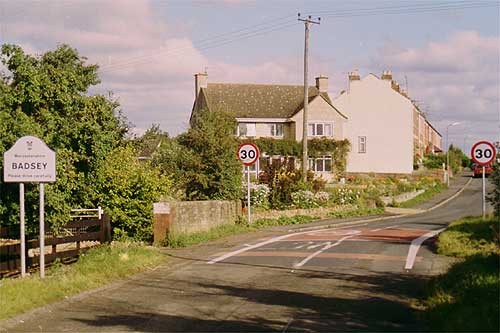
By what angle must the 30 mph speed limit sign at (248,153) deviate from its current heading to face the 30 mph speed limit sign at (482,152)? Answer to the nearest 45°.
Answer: approximately 45° to its left

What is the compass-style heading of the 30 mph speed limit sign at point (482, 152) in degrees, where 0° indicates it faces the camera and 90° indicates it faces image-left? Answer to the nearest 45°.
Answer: approximately 0°

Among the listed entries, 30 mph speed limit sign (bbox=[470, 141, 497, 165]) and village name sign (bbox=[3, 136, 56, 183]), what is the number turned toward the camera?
2

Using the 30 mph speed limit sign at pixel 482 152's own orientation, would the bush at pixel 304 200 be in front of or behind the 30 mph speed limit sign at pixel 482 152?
behind

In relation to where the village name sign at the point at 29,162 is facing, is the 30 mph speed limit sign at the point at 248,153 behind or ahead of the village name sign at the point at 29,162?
behind

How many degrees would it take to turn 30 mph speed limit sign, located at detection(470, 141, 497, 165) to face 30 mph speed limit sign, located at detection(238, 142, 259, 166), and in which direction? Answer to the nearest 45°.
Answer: approximately 90° to its right

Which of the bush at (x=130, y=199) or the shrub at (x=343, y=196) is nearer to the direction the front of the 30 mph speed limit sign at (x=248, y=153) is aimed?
the bush

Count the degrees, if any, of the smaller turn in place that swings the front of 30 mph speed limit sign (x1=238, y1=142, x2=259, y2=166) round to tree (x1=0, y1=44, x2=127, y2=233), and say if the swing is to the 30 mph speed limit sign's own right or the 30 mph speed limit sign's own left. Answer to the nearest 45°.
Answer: approximately 45° to the 30 mph speed limit sign's own right

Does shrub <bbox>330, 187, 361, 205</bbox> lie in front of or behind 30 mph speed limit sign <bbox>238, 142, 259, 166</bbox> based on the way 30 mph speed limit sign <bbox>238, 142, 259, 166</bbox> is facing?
behind

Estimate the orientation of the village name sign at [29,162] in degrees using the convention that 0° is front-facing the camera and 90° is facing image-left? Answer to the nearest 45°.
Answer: approximately 0°

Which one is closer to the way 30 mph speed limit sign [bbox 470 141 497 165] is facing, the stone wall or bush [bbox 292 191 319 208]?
the stone wall
